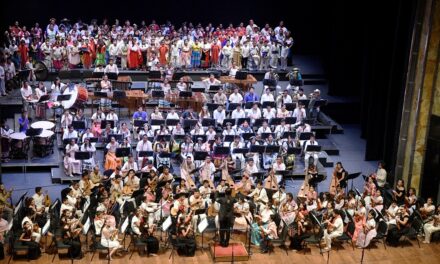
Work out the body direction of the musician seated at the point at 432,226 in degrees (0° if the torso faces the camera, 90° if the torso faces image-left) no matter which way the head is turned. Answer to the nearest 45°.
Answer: approximately 90°

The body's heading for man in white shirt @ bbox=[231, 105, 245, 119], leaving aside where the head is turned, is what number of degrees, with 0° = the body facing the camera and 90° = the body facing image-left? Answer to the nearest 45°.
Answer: approximately 0°

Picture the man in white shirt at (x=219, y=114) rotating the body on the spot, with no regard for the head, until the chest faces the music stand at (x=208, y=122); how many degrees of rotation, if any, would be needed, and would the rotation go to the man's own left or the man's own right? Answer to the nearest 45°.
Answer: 0° — they already face it

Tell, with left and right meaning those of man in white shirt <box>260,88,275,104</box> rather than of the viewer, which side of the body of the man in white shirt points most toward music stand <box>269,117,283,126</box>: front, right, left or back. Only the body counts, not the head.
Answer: front

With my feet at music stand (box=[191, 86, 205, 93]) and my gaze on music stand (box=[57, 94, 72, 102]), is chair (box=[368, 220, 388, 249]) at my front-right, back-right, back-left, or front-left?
back-left

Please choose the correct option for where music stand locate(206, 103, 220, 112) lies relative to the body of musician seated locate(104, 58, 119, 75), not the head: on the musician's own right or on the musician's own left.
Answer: on the musician's own left

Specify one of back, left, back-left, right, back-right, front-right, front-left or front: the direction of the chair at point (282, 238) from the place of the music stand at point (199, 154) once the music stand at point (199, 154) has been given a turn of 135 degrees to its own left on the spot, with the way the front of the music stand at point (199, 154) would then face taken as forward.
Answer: left

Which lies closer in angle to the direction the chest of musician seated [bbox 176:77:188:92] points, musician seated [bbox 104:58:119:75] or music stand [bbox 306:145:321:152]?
the music stand

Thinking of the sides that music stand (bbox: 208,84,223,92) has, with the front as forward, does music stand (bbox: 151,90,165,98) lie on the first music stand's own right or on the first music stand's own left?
on the first music stand's own left

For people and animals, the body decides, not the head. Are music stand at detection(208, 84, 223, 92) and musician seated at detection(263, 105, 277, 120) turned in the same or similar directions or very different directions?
very different directions

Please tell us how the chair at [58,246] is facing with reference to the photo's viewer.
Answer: facing to the right of the viewer

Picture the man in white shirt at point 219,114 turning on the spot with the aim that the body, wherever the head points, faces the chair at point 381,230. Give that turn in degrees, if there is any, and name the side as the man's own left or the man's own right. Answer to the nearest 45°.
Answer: approximately 45° to the man's own left

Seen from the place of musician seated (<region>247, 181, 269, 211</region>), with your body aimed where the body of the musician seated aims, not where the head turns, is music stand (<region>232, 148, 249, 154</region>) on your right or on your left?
on your right
